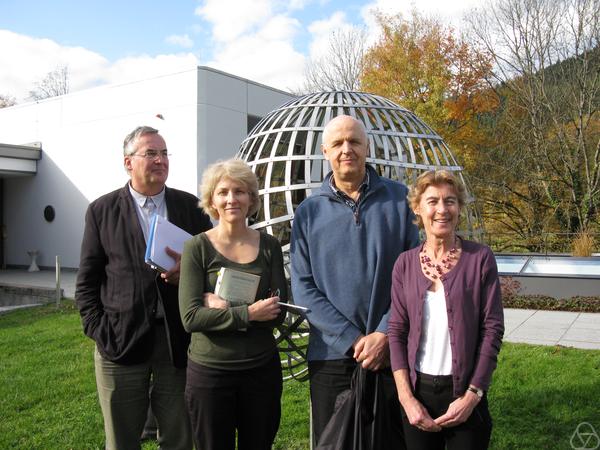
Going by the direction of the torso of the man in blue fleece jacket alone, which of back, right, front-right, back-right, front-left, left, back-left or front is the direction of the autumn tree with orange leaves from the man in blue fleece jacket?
back

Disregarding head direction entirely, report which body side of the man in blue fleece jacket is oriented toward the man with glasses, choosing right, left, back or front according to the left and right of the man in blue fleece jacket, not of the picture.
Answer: right

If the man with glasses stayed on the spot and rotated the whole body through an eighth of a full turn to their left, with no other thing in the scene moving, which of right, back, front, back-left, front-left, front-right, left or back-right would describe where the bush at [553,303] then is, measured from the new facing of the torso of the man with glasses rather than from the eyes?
front-left

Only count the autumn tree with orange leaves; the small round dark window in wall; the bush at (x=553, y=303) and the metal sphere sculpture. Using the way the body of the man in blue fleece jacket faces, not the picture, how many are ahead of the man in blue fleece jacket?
0

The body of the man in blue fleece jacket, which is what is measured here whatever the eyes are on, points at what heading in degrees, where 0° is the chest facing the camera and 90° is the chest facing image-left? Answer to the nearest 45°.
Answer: approximately 0°

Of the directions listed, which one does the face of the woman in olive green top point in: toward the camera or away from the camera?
toward the camera

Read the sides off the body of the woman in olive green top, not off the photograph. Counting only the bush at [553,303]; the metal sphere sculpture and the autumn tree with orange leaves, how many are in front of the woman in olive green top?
0

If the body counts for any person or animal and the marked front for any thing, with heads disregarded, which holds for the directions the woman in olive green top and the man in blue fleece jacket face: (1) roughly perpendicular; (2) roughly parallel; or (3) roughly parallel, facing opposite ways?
roughly parallel

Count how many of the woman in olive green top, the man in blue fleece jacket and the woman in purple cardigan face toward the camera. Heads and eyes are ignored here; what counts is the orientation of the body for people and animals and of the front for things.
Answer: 3

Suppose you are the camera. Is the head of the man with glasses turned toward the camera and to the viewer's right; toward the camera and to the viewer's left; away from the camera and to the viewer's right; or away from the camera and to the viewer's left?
toward the camera and to the viewer's right

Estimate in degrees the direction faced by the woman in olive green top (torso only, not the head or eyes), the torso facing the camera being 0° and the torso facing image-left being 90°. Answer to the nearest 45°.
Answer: approximately 0°

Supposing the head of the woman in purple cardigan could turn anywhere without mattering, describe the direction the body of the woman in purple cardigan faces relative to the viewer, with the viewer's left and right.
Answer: facing the viewer

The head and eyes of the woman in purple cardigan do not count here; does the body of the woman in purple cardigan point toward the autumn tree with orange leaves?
no
